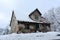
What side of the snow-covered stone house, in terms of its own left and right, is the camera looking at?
front
